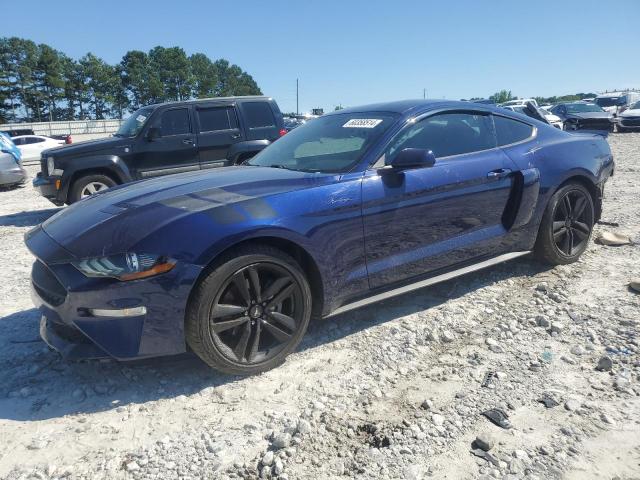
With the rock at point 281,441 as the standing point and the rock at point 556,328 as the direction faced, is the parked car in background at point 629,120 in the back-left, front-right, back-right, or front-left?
front-left

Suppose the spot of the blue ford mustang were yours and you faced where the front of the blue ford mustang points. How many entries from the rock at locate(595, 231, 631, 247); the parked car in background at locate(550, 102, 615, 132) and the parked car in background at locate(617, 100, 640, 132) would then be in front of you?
0

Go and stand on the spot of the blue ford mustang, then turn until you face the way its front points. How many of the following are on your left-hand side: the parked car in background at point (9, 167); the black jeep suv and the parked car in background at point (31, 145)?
0

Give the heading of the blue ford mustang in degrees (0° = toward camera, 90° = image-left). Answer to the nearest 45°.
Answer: approximately 45°

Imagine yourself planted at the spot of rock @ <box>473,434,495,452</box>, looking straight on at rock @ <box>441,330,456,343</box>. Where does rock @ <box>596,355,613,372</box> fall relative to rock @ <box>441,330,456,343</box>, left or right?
right

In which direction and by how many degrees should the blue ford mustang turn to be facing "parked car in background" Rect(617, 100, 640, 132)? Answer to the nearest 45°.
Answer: approximately 180°

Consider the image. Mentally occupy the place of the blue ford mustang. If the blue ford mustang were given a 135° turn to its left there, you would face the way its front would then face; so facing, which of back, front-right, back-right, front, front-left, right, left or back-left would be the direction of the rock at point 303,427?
right

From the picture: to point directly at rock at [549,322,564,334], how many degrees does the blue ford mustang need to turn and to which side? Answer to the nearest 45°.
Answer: approximately 135° to its left

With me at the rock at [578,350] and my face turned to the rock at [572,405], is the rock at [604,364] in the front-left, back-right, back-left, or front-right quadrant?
front-left

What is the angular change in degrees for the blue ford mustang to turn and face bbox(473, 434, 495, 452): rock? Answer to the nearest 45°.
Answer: approximately 90° to its left

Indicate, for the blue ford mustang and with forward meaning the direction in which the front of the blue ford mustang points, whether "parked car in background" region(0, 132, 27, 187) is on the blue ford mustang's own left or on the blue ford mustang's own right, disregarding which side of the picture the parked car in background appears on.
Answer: on the blue ford mustang's own right

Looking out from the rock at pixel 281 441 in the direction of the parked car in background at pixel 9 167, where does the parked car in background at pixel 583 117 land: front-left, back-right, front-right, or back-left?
front-right

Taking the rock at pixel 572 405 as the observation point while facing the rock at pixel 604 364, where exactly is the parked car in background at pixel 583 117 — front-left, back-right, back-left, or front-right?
front-left

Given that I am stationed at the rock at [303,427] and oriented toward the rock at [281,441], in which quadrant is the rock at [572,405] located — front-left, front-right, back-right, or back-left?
back-left
